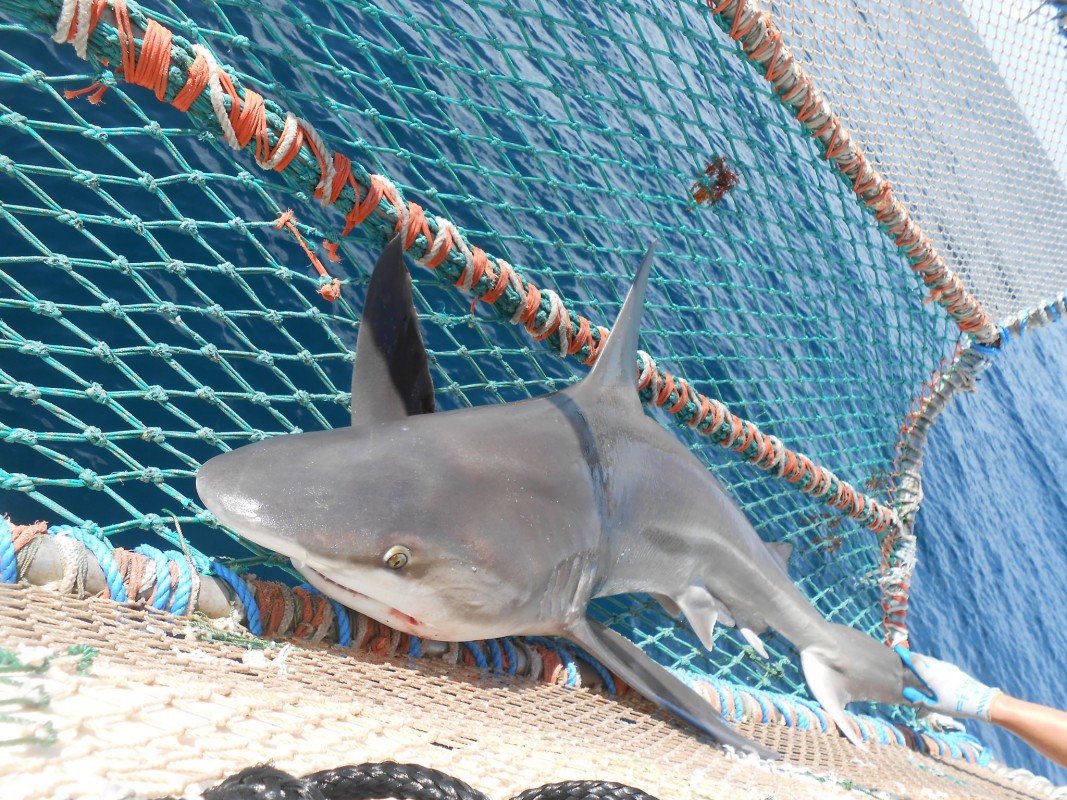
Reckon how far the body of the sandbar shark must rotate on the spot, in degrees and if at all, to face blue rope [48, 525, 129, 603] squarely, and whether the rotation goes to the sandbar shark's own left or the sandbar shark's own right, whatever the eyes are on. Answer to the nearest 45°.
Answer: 0° — it already faces it

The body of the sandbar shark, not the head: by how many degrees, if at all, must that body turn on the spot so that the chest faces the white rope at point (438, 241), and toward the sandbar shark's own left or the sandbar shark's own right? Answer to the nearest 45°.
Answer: approximately 90° to the sandbar shark's own right

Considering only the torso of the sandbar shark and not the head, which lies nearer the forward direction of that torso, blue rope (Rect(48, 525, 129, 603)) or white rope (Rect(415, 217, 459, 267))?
the blue rope

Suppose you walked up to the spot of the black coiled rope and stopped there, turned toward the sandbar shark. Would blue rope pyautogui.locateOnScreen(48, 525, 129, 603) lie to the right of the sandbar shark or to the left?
left

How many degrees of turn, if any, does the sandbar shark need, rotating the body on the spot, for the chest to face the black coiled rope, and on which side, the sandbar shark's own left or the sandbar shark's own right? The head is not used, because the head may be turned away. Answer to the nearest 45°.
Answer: approximately 45° to the sandbar shark's own left

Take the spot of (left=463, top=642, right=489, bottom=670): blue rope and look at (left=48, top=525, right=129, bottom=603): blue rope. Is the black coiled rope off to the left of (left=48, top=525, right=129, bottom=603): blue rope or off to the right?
left

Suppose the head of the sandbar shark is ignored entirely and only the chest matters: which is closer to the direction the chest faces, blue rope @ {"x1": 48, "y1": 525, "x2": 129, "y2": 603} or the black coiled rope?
the blue rope
